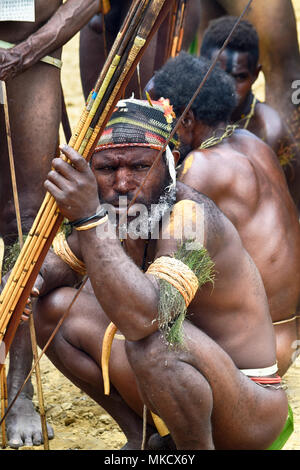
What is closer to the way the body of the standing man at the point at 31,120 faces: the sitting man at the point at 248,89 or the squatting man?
the squatting man

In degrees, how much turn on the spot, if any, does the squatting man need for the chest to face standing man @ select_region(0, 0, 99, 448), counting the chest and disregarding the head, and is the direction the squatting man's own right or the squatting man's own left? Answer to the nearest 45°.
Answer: approximately 90° to the squatting man's own right

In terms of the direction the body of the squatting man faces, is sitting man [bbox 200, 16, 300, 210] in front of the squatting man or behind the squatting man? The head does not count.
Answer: behind

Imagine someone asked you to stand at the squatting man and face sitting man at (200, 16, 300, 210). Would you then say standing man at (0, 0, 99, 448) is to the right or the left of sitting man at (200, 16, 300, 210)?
left
